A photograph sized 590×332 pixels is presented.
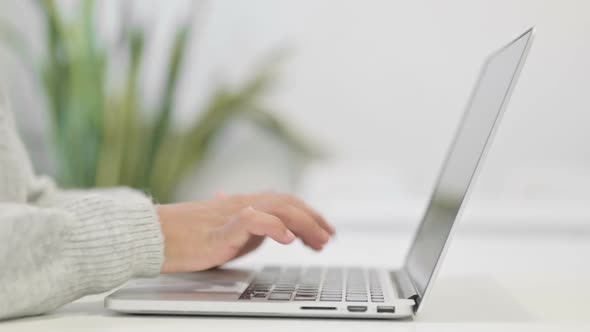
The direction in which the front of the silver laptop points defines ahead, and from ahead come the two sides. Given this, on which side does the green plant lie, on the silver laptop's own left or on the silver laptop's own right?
on the silver laptop's own right

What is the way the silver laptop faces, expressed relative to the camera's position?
facing to the left of the viewer
